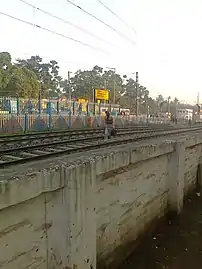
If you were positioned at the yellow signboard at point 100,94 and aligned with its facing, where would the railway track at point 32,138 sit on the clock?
The railway track is roughly at 12 o'clock from the yellow signboard.

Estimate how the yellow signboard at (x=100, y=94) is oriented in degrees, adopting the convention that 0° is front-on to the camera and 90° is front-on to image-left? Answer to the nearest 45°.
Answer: approximately 0°

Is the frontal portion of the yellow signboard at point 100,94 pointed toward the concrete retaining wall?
yes
